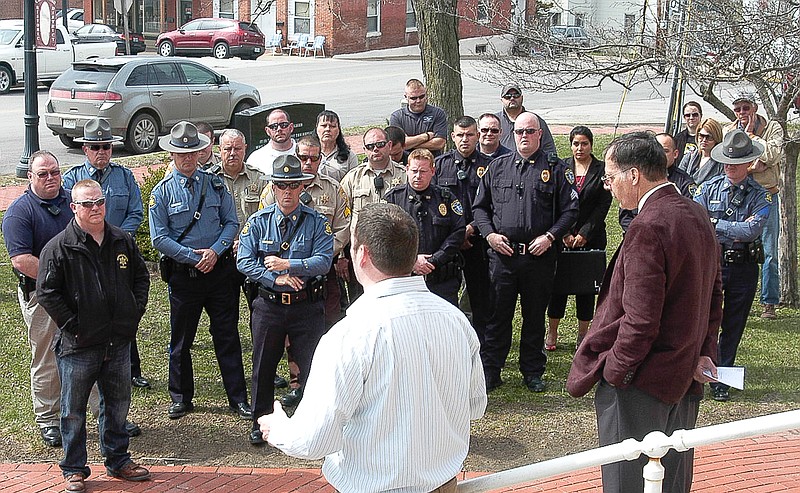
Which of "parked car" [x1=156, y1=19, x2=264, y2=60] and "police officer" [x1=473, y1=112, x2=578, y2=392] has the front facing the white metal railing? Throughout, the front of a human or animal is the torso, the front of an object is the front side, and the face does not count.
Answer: the police officer

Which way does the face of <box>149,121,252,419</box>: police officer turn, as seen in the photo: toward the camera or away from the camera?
toward the camera

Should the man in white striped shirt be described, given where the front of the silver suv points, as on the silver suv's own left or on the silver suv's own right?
on the silver suv's own right

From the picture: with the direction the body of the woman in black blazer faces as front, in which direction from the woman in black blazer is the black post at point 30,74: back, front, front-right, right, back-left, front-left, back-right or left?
right

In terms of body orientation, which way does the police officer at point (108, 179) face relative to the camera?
toward the camera

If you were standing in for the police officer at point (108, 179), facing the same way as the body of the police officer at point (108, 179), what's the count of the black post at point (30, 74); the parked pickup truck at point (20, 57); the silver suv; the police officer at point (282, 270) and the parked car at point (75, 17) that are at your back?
4

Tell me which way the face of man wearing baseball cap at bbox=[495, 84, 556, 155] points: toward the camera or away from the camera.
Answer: toward the camera

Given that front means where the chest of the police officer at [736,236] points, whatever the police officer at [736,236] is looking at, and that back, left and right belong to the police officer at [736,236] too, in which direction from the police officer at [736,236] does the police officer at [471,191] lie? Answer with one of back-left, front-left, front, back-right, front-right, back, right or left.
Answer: front-right

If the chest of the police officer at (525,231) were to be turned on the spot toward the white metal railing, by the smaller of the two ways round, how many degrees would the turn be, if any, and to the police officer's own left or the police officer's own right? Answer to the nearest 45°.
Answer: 0° — they already face it

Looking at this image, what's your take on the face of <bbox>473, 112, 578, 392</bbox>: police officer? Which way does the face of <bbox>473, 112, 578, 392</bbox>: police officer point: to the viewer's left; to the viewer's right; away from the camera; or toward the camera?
toward the camera

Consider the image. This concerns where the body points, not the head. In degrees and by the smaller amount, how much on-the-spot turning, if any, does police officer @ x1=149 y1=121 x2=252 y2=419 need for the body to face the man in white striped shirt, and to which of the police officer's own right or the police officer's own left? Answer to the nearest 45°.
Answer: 0° — they already face them

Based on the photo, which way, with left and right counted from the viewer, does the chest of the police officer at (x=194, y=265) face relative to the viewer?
facing the viewer

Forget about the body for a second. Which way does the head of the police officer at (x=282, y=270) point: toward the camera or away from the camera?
toward the camera
